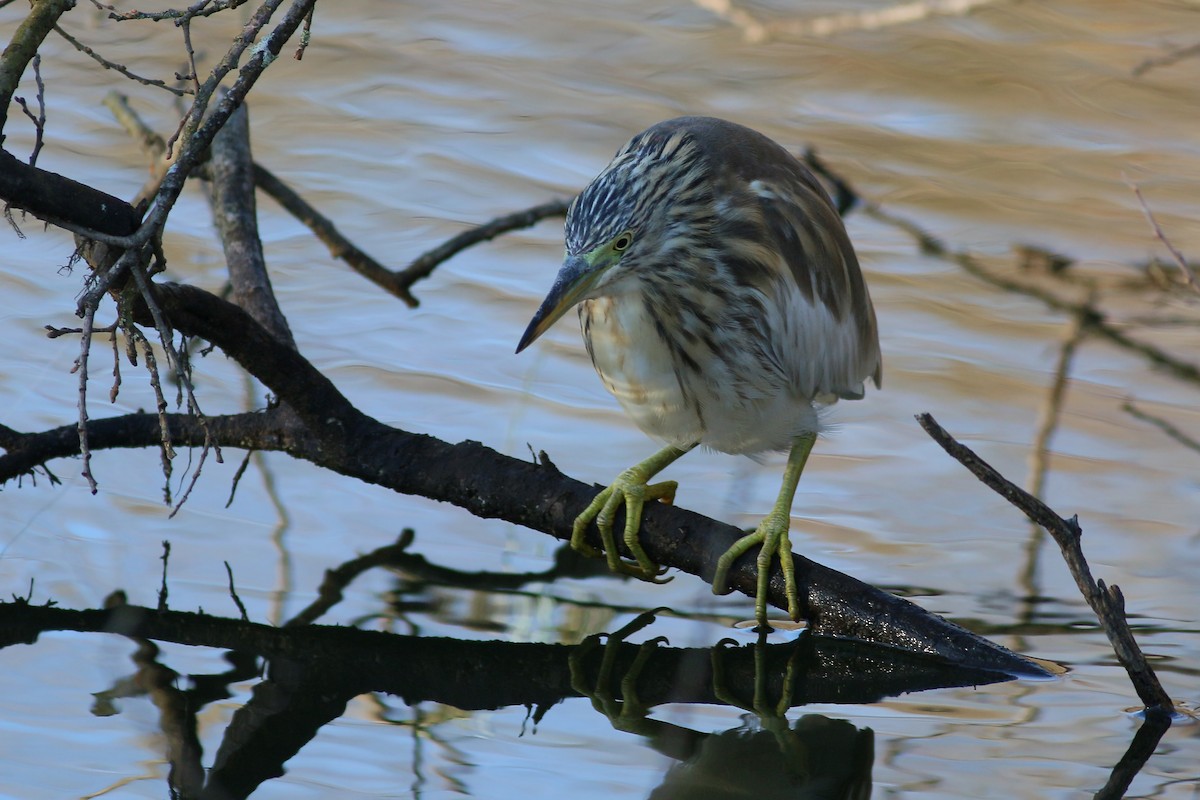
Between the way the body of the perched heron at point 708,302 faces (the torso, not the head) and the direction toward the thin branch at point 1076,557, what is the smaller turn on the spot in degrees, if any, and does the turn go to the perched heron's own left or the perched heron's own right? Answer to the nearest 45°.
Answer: approximately 90° to the perched heron's own left

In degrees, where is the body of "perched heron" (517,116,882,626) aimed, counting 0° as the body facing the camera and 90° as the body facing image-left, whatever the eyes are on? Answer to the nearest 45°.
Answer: approximately 45°

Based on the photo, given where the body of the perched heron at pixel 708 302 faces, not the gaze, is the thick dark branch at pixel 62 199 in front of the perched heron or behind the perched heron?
in front

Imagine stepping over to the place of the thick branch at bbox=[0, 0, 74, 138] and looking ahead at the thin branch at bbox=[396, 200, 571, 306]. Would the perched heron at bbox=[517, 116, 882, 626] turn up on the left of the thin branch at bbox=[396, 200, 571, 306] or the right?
right

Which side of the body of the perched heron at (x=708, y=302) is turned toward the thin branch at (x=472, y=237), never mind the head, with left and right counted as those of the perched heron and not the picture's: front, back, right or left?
right

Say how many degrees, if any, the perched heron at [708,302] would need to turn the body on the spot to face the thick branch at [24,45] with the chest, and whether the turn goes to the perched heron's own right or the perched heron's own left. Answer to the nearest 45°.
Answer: approximately 45° to the perched heron's own right

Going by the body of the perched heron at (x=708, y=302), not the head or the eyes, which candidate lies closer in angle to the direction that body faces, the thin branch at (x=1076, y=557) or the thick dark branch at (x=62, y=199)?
the thick dark branch
